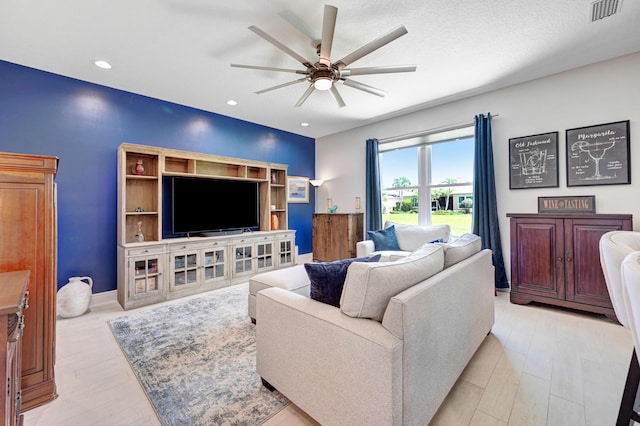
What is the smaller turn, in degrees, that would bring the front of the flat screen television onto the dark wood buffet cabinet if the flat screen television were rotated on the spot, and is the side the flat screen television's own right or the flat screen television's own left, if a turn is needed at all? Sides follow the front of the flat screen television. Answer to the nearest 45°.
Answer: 0° — it already faces it

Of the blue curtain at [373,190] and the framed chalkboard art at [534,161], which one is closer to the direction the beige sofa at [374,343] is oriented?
the blue curtain

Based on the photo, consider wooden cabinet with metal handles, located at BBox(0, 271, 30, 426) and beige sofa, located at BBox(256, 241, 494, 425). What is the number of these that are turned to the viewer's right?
1

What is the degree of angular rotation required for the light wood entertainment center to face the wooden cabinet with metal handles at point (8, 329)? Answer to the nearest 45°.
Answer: approximately 45° to its right

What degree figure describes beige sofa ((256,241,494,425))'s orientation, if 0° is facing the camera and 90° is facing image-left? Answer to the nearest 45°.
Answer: approximately 135°

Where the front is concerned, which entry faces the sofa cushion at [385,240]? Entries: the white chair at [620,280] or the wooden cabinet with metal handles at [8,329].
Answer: the wooden cabinet with metal handles

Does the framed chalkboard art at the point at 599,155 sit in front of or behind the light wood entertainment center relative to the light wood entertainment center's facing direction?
in front

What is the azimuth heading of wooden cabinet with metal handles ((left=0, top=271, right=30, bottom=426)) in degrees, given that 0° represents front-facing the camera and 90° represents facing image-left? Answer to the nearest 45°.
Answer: approximately 270°
